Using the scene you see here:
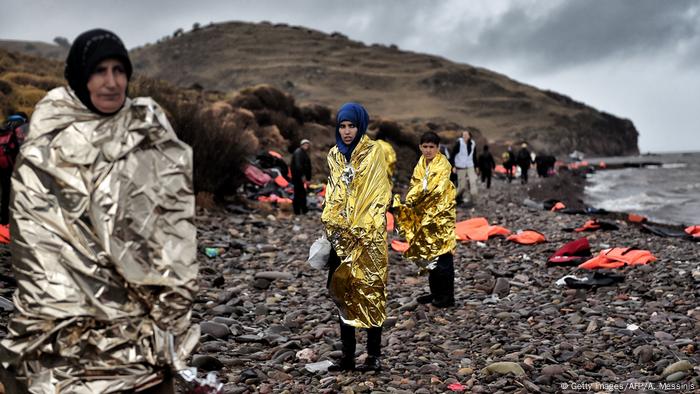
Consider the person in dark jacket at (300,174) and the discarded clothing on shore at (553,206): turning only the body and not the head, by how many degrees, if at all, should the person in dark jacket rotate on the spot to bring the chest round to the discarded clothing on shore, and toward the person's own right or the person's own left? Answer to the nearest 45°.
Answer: approximately 45° to the person's own left

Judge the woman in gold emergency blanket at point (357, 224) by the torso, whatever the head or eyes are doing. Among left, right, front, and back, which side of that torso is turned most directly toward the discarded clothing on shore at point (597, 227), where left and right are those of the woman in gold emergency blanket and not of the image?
back

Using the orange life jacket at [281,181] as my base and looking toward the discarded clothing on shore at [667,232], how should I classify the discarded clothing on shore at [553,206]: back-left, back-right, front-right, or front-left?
front-left

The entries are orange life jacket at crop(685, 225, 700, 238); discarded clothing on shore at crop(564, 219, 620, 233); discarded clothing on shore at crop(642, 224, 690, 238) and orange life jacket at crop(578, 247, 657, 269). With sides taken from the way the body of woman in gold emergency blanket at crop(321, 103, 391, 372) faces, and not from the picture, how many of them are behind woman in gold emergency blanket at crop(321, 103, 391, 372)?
4

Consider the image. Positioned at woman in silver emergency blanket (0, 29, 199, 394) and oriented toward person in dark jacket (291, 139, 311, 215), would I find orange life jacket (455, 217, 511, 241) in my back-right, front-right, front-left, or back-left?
front-right

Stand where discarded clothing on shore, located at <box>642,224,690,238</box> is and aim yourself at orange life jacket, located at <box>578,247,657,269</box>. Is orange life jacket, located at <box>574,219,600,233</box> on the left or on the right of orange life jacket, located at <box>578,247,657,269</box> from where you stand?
right

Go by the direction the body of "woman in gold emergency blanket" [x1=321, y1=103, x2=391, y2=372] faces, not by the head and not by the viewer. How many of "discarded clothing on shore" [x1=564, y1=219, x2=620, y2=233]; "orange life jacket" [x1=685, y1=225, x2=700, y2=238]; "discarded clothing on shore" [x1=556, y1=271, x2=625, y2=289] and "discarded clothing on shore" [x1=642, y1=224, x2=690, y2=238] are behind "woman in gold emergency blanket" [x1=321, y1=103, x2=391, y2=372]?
4

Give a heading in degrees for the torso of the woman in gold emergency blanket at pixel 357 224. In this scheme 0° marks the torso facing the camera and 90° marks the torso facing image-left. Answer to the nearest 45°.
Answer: approximately 45°

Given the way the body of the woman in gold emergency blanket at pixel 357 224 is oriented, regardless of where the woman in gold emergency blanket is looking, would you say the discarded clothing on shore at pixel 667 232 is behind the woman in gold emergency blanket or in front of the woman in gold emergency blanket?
behind

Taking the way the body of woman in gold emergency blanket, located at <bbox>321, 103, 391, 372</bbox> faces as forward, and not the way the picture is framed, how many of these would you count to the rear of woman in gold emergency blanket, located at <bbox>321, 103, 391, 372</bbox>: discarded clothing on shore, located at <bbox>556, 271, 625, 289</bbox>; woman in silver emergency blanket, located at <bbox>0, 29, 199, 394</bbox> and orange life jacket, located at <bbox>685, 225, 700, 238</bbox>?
2

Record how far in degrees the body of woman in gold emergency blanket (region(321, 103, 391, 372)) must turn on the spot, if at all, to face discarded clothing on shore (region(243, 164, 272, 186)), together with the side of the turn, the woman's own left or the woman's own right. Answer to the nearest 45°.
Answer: approximately 135° to the woman's own right

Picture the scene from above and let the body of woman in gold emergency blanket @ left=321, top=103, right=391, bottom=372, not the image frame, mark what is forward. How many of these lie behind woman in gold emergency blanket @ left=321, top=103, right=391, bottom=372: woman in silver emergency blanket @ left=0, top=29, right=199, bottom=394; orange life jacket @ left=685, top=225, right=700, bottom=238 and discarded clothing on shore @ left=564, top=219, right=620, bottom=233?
2

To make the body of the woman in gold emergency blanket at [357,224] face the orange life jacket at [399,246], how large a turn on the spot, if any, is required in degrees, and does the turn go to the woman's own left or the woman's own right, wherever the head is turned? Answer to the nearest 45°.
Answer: approximately 135° to the woman's own right
